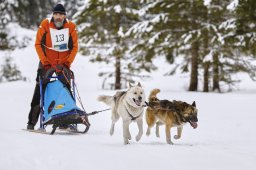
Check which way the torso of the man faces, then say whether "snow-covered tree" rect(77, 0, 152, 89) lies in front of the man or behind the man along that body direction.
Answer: behind

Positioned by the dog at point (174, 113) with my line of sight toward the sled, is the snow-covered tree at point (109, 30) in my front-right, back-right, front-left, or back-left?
front-right

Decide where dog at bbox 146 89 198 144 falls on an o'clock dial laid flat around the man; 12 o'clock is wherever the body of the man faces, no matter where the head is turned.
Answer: The dog is roughly at 10 o'clock from the man.

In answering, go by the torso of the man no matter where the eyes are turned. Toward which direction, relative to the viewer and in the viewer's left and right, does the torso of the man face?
facing the viewer

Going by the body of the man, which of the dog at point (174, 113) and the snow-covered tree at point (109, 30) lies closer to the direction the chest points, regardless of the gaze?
the dog

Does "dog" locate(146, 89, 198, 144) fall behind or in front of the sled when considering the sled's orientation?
in front

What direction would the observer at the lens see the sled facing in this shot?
facing the viewer and to the right of the viewer
